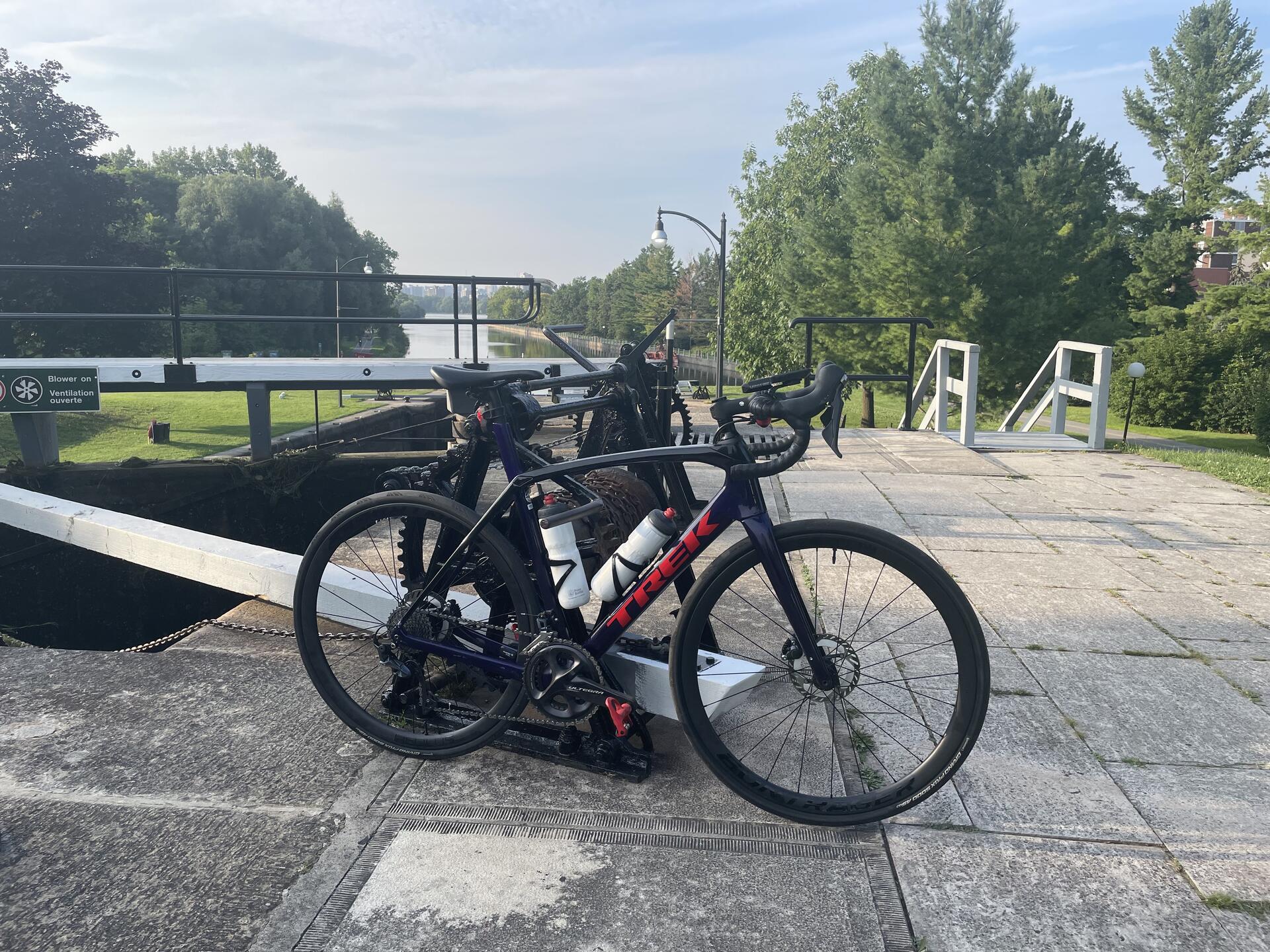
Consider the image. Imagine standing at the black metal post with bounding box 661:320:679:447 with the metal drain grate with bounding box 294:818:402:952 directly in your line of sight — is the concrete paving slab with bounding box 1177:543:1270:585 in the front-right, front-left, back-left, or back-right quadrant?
back-left

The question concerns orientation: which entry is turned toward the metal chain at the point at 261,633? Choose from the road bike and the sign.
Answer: the sign

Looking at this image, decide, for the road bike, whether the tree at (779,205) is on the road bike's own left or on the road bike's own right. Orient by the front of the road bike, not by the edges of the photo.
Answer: on the road bike's own left

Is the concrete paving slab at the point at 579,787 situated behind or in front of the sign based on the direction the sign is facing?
in front

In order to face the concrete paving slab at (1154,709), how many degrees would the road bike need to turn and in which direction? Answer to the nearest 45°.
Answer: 0° — it already faces it

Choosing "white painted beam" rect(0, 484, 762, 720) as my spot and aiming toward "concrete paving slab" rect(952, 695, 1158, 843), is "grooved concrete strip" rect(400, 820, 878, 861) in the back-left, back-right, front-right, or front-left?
front-right

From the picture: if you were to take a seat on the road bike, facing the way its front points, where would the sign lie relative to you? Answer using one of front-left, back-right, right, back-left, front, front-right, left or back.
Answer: back-left

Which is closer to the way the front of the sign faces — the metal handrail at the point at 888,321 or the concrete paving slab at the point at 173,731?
the concrete paving slab

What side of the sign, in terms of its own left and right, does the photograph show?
front

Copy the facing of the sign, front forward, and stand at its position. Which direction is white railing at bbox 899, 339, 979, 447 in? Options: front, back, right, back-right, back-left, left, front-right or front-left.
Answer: left

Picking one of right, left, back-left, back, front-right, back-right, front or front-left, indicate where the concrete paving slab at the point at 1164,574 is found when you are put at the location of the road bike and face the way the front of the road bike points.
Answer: front-left

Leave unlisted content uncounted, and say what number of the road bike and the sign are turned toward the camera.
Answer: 1

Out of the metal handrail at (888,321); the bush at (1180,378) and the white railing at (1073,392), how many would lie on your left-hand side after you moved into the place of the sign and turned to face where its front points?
3

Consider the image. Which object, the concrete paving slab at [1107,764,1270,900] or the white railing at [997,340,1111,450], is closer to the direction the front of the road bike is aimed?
the concrete paving slab

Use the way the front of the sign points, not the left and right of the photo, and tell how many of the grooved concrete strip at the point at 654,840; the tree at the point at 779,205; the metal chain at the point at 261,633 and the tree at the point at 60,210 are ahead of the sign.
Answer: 2

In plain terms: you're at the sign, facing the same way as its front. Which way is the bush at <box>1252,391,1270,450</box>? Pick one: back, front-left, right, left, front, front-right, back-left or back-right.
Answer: left

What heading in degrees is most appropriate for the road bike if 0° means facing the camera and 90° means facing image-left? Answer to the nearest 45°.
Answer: approximately 270°

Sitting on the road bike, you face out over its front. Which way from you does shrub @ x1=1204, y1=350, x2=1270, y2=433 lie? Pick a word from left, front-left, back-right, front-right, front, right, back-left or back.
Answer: front-left

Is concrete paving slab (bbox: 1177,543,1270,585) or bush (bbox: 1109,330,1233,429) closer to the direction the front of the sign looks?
the concrete paving slab
